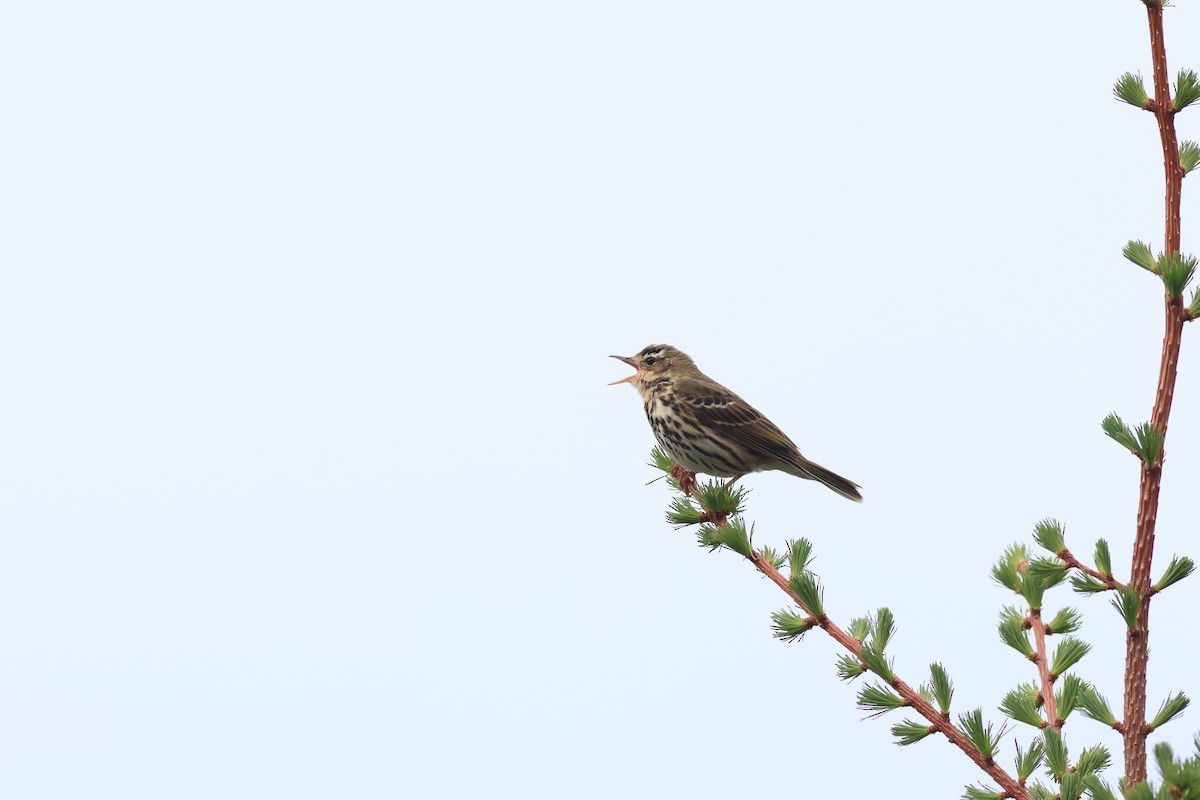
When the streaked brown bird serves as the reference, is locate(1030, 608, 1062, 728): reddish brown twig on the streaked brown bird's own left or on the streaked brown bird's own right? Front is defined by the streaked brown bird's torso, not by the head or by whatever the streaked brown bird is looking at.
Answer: on the streaked brown bird's own left

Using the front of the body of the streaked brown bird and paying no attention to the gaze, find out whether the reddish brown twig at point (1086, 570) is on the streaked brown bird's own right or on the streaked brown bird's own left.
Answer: on the streaked brown bird's own left

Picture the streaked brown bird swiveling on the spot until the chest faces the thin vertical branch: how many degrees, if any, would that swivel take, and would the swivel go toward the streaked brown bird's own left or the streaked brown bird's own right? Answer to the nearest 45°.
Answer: approximately 180°

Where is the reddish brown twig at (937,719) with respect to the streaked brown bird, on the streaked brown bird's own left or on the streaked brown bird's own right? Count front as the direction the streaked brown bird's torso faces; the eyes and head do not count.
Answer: on the streaked brown bird's own left

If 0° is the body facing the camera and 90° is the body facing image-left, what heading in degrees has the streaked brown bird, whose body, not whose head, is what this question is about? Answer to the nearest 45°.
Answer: approximately 90°
